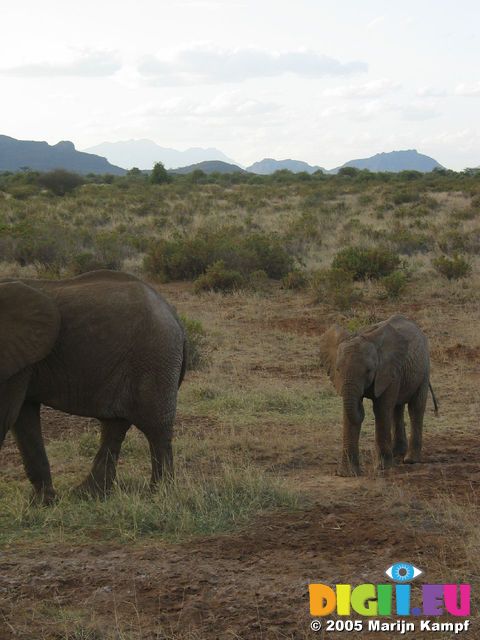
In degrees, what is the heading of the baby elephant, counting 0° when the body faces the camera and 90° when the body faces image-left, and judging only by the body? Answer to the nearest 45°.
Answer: approximately 45°

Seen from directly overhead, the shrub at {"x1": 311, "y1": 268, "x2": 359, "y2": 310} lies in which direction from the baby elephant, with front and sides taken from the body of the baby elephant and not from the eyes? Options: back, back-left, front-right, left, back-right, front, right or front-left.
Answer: back-right

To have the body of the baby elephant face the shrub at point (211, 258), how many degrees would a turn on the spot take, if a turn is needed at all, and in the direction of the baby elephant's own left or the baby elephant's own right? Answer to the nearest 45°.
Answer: approximately 135° to the baby elephant's own right

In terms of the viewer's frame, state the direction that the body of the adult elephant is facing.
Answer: to the viewer's left

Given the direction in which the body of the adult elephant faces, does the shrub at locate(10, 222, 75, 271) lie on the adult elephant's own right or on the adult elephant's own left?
on the adult elephant's own right

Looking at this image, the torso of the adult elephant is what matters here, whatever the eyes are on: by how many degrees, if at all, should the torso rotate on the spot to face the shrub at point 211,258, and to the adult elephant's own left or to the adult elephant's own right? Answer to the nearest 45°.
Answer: approximately 90° to the adult elephant's own right

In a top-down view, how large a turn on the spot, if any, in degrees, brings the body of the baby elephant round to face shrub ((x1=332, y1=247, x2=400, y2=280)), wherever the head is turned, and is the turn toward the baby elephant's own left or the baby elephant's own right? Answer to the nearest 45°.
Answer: approximately 135° to the baby elephant's own right

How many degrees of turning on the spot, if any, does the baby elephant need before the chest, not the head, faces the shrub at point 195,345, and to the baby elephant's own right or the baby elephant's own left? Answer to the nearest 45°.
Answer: approximately 90° to the baby elephant's own right

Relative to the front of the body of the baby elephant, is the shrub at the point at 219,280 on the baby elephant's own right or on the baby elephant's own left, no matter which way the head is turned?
on the baby elephant's own right

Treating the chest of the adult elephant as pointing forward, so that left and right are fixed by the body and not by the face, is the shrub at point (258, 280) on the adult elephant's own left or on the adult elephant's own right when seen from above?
on the adult elephant's own right

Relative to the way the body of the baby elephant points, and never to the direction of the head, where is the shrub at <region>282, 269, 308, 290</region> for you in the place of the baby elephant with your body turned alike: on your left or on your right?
on your right

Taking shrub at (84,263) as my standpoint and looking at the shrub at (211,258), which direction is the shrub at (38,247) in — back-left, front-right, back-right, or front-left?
back-left

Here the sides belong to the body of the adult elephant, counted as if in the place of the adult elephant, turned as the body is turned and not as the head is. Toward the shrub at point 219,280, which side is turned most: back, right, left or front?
right
